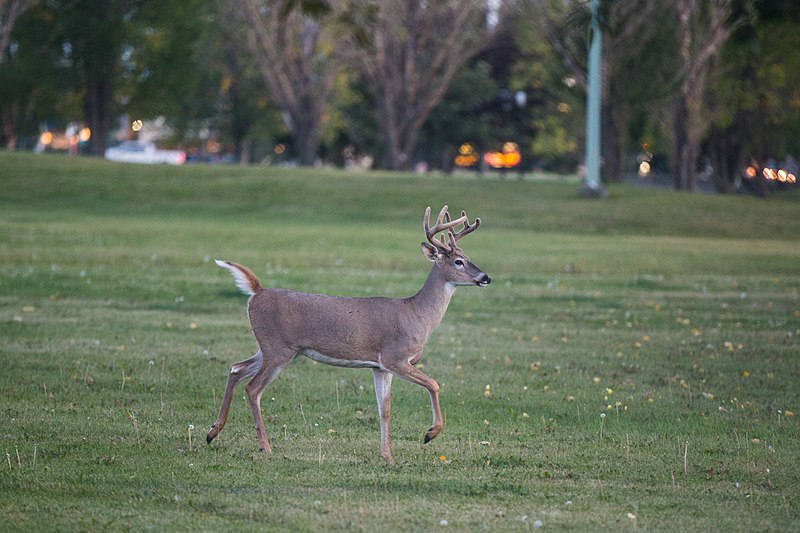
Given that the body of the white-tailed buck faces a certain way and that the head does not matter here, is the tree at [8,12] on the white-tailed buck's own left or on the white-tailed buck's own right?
on the white-tailed buck's own left

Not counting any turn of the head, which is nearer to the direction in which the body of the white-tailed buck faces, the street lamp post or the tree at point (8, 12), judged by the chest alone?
the street lamp post

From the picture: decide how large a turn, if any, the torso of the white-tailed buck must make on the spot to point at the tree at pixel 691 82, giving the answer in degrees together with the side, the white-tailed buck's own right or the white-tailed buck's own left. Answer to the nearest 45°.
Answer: approximately 90° to the white-tailed buck's own left

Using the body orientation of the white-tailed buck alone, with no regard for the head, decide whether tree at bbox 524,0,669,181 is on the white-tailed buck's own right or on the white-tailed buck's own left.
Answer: on the white-tailed buck's own left

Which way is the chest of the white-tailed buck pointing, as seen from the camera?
to the viewer's right

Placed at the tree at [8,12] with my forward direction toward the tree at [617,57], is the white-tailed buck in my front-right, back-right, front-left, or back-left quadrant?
front-right

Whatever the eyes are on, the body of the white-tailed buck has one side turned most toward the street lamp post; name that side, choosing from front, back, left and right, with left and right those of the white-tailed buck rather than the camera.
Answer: left
